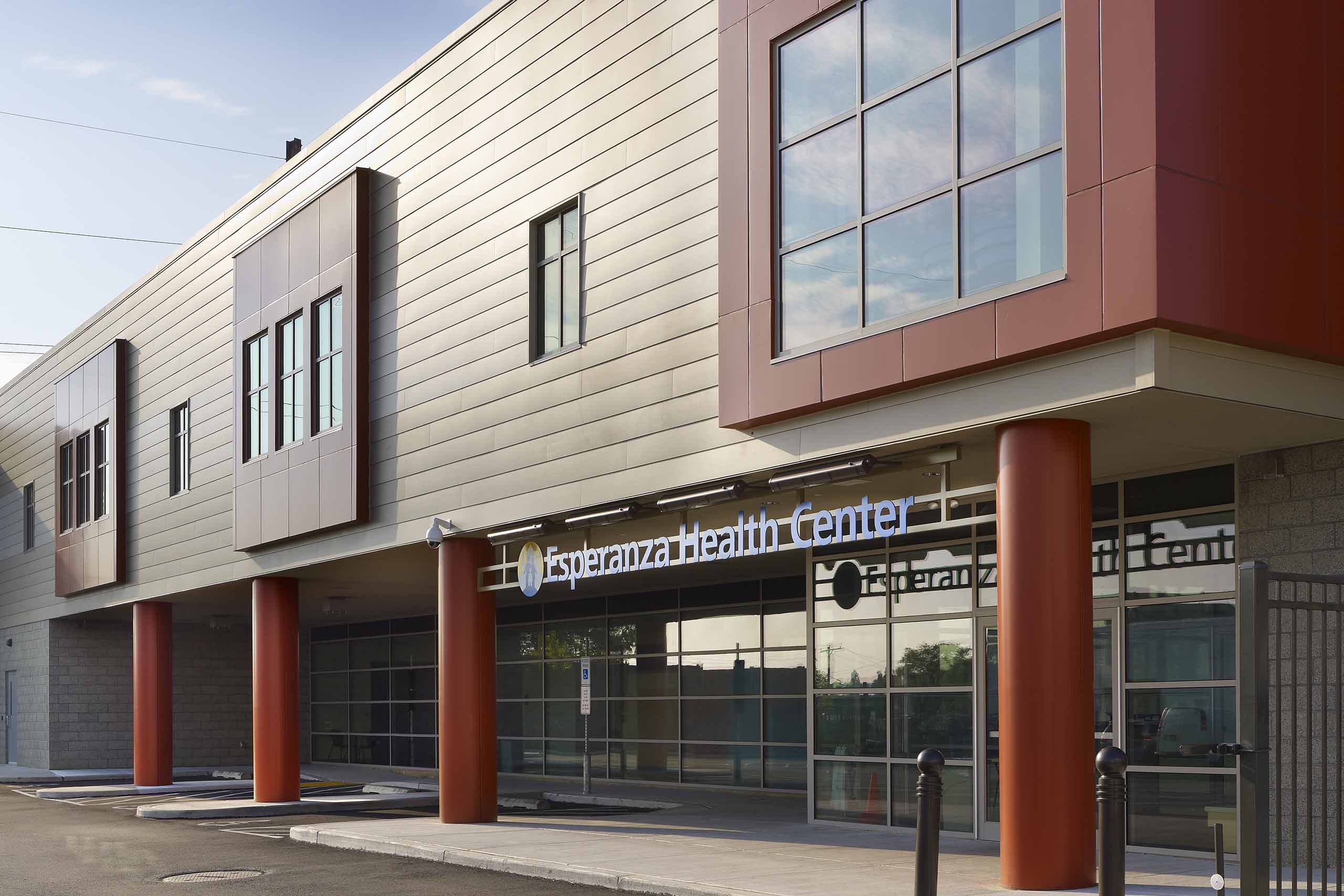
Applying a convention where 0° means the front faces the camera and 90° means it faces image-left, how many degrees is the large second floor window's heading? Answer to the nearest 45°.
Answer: approximately 45°

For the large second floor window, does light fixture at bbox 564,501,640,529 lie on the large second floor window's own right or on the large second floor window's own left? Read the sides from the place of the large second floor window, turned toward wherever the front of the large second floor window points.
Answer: on the large second floor window's own right

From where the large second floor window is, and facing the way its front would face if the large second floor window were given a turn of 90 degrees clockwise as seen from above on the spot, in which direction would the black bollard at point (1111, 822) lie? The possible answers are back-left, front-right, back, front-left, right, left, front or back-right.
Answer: back-left

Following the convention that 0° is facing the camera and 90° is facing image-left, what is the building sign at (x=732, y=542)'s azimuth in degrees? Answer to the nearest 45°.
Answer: approximately 45°

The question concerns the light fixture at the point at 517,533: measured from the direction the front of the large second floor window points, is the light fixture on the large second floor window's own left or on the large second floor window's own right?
on the large second floor window's own right

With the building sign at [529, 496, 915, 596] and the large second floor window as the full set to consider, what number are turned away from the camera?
0

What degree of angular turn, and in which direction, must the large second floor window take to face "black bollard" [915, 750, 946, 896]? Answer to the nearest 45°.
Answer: approximately 45° to its left
